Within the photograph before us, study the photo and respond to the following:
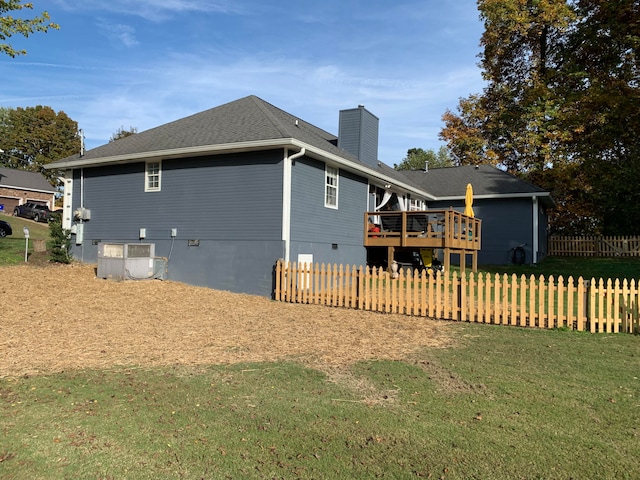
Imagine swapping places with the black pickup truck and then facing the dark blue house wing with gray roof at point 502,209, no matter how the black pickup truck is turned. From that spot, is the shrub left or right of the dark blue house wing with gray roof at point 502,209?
right

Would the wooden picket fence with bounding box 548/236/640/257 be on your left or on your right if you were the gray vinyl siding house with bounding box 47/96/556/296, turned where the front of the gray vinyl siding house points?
on your right

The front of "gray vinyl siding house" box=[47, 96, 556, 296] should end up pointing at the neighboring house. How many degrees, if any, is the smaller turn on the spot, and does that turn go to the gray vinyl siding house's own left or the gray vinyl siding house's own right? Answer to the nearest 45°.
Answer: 0° — it already faces it

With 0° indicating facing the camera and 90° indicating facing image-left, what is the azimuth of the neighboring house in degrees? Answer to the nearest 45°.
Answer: approximately 315°

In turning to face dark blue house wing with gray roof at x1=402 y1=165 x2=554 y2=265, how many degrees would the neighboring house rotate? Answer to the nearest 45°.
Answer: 0° — it already faces it

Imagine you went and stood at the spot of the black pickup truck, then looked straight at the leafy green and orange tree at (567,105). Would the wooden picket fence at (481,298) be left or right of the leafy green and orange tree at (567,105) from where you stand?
right

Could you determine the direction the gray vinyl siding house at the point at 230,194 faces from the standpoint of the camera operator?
facing away from the viewer and to the left of the viewer
